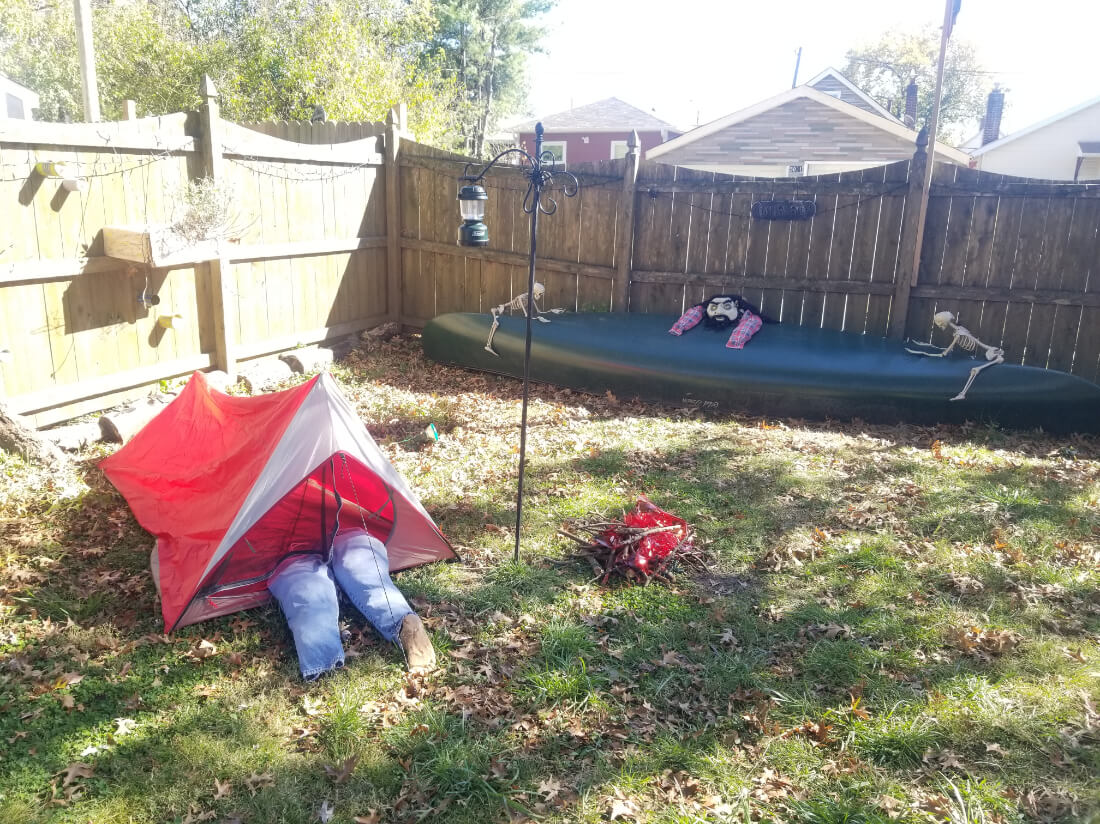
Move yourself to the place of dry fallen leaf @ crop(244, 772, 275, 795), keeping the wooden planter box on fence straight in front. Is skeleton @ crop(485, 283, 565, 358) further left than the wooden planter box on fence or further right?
right

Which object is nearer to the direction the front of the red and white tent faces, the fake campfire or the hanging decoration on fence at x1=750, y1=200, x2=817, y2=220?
the fake campfire

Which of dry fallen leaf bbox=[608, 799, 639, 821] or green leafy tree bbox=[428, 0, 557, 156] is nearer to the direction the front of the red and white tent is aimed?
the dry fallen leaf

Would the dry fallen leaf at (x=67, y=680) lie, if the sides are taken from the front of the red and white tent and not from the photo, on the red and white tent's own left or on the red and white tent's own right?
on the red and white tent's own right

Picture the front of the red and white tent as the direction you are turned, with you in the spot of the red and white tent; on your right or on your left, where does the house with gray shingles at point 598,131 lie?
on your left

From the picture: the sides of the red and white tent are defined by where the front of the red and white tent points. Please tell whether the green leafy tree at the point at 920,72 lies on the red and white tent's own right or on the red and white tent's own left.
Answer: on the red and white tent's own left

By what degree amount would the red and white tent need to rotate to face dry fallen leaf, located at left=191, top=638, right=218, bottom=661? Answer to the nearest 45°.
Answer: approximately 45° to its right

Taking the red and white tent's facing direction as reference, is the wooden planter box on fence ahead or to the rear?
to the rear

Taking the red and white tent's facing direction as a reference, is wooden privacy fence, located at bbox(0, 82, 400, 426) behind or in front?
behind

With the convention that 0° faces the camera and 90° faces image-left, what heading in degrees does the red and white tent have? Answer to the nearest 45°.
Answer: approximately 315°

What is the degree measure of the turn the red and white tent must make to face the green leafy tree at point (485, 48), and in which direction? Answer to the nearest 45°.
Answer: approximately 135° to its left
